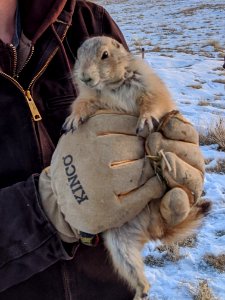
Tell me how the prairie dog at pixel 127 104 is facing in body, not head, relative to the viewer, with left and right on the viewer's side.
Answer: facing the viewer and to the left of the viewer

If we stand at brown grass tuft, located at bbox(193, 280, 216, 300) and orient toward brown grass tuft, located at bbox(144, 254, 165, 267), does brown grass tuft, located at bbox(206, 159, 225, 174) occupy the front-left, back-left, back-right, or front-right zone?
front-right
